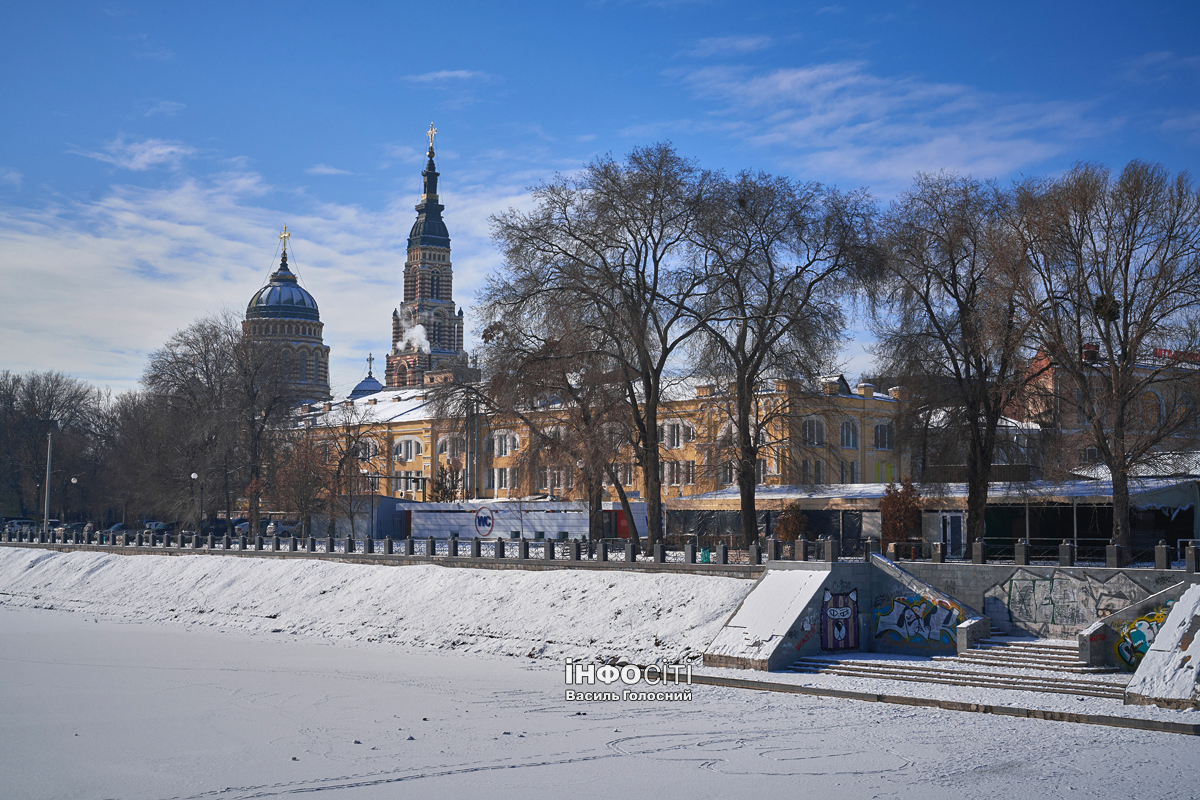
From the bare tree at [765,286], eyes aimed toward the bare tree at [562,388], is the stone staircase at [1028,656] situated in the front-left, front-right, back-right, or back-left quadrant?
back-left

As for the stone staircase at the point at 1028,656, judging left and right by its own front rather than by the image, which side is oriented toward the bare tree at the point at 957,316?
back

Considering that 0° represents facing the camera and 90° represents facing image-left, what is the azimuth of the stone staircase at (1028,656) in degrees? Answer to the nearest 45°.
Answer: approximately 0°

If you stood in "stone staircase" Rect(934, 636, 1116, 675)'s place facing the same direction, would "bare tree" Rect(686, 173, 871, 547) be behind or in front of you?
behind

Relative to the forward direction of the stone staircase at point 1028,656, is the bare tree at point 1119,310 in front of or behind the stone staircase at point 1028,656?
behind
